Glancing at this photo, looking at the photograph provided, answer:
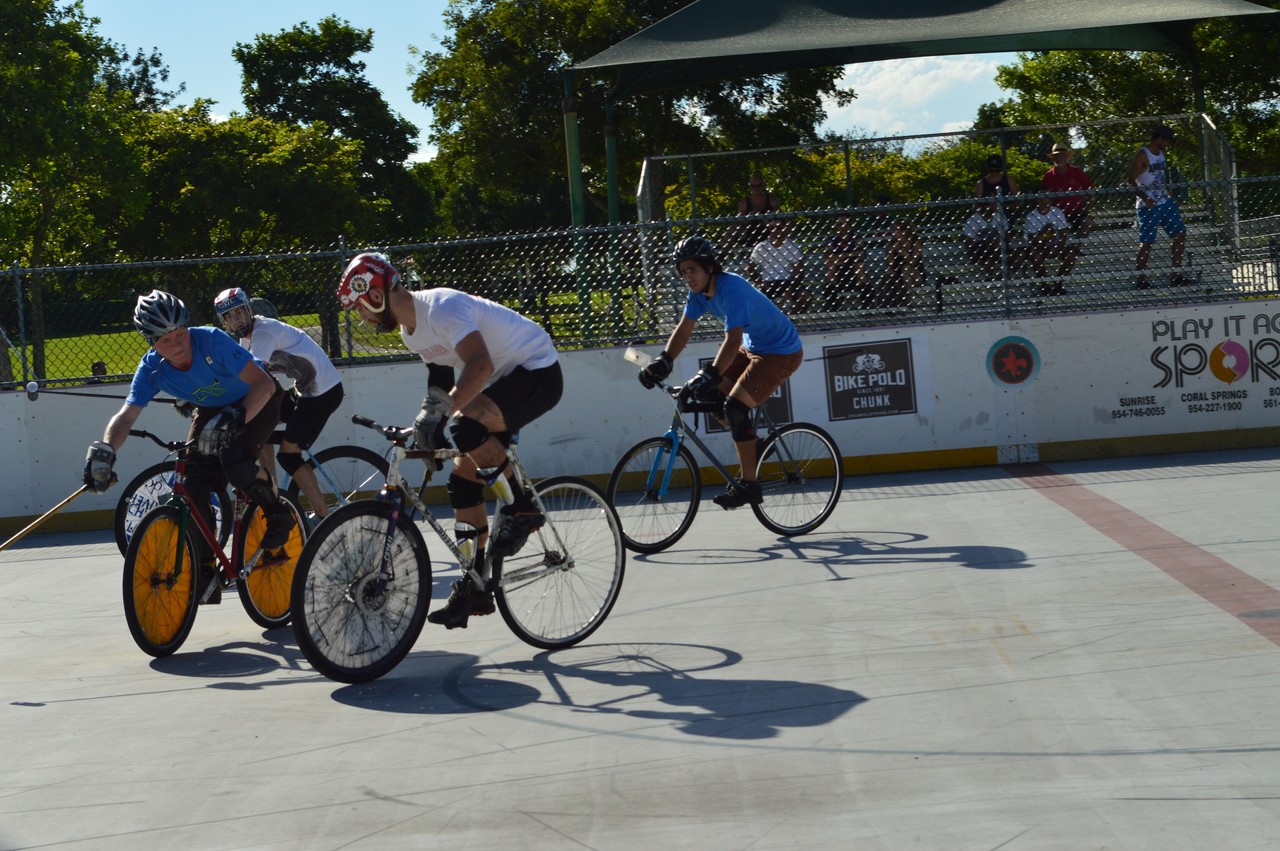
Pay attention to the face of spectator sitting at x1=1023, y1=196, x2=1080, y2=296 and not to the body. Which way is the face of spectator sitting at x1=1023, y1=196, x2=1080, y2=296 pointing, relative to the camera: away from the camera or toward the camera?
toward the camera

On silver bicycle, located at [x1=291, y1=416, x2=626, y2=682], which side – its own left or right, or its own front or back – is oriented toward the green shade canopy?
back

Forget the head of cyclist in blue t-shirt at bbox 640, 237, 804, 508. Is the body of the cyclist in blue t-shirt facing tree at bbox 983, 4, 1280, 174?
no

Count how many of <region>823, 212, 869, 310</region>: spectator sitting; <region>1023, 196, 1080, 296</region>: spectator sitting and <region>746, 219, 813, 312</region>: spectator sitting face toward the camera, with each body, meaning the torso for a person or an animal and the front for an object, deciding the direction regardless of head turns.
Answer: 3

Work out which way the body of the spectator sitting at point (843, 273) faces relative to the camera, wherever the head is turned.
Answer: toward the camera

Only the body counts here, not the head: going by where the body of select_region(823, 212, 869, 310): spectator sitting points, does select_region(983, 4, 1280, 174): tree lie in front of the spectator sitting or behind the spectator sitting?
behind

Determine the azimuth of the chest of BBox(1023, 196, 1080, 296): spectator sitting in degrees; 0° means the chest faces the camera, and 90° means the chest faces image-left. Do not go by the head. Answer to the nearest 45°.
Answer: approximately 0°

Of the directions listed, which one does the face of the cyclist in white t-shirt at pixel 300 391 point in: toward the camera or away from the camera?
toward the camera

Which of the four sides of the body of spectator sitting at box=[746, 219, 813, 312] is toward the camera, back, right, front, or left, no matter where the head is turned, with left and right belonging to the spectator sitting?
front

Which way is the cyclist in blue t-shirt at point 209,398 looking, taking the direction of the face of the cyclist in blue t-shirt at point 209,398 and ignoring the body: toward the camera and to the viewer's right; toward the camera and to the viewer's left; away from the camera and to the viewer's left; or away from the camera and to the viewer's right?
toward the camera and to the viewer's left

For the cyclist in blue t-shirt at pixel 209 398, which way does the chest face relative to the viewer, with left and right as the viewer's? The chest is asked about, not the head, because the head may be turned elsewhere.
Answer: facing the viewer and to the left of the viewer

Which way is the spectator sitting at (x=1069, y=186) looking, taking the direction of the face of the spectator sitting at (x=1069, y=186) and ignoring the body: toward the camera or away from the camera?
toward the camera

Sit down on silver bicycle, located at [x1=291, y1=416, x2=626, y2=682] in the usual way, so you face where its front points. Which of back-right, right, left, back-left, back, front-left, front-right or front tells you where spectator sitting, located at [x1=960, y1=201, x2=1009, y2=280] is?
back

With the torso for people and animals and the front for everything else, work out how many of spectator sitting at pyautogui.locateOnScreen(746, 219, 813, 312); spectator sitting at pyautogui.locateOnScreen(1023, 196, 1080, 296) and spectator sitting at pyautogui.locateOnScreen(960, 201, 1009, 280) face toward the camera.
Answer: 3
